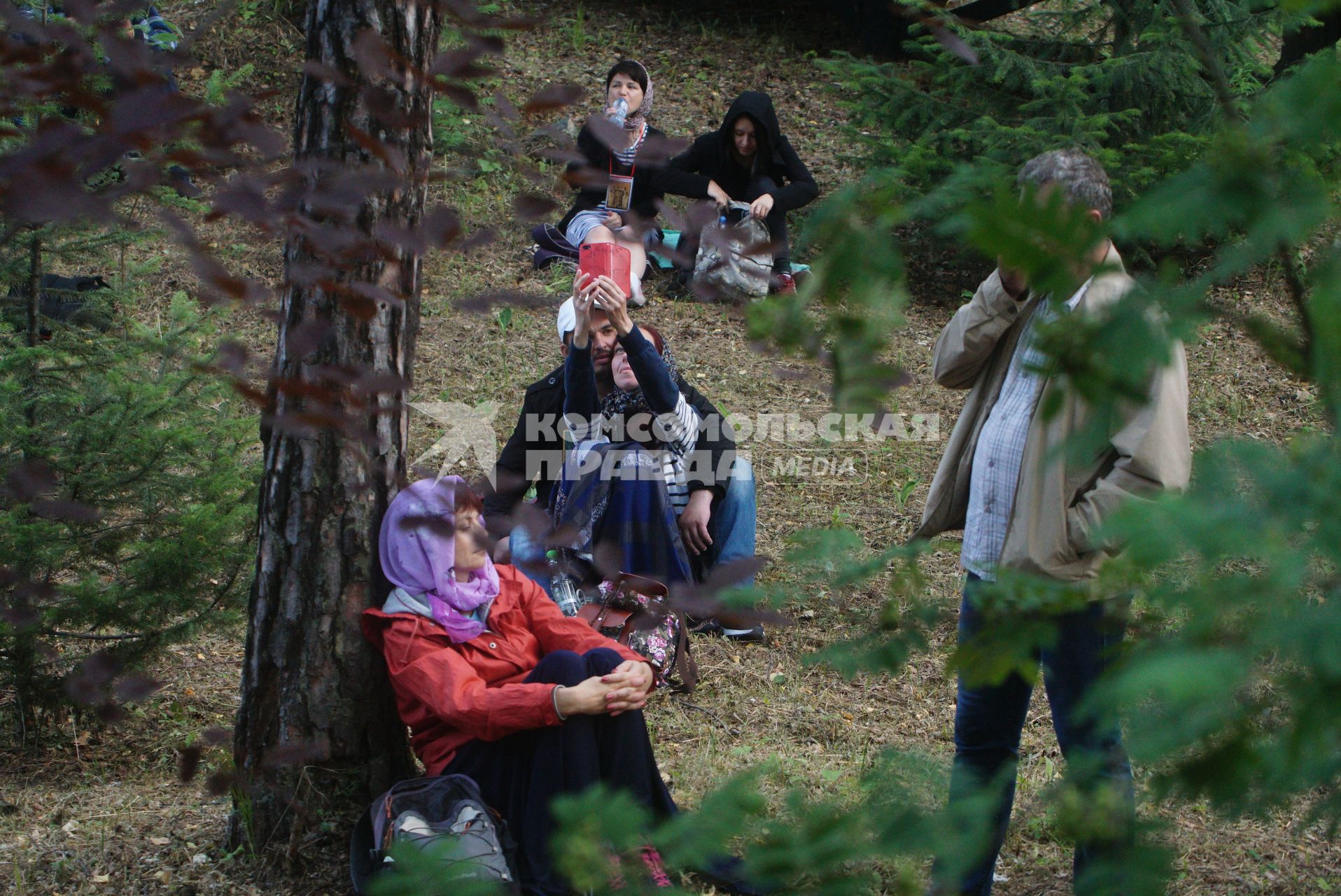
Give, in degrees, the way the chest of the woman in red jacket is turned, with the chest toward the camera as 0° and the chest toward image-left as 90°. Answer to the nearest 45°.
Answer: approximately 315°

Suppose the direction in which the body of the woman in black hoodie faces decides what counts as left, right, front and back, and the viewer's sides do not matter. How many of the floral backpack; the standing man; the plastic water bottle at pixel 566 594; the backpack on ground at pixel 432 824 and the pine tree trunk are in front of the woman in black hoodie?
5

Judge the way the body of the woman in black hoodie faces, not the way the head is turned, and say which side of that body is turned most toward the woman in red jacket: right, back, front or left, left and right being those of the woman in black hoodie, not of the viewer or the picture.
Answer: front
